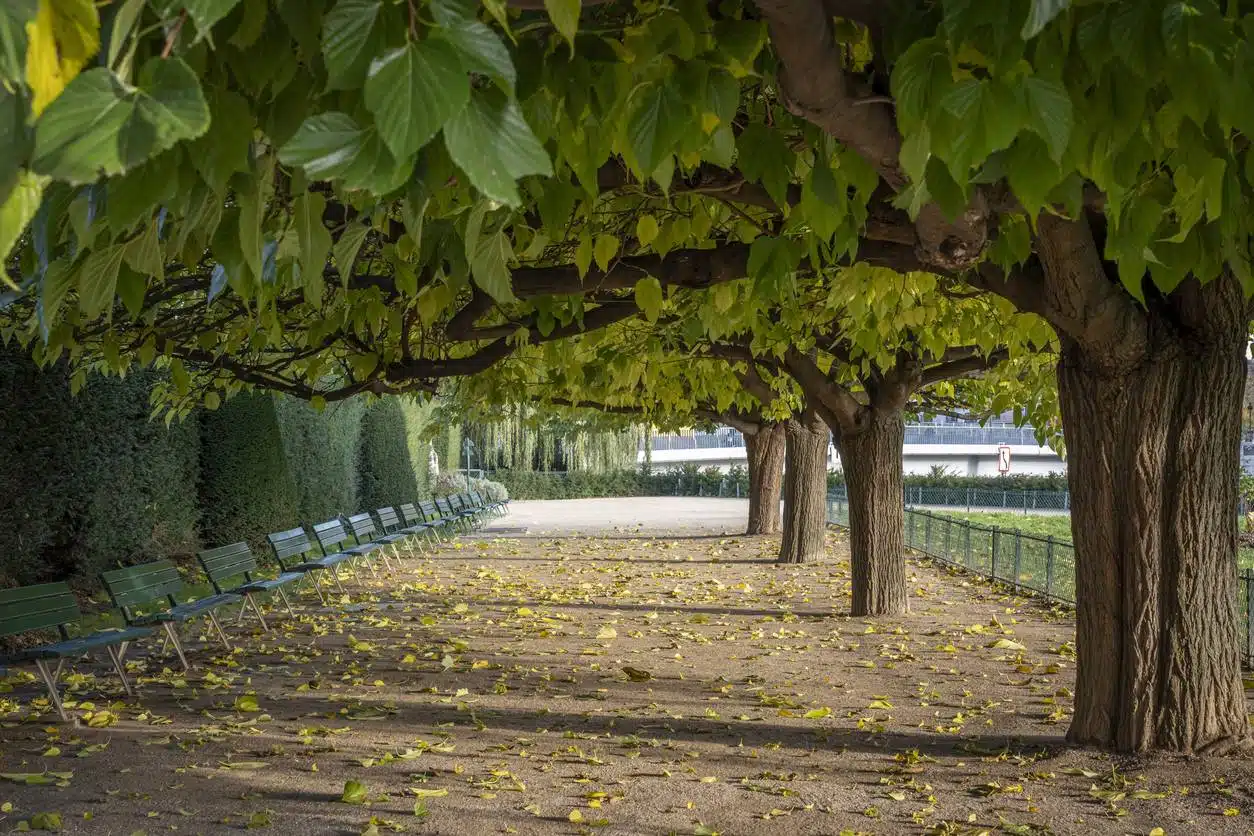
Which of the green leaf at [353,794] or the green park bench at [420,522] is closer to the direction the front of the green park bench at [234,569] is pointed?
the green leaf

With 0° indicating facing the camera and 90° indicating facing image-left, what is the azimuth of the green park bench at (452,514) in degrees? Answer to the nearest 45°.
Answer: approximately 315°

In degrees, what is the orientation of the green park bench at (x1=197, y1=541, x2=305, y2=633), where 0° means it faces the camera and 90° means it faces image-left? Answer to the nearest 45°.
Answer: approximately 315°

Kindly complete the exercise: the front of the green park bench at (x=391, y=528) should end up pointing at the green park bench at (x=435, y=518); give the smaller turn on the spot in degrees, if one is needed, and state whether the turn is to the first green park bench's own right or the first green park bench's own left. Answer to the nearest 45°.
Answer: approximately 135° to the first green park bench's own left
